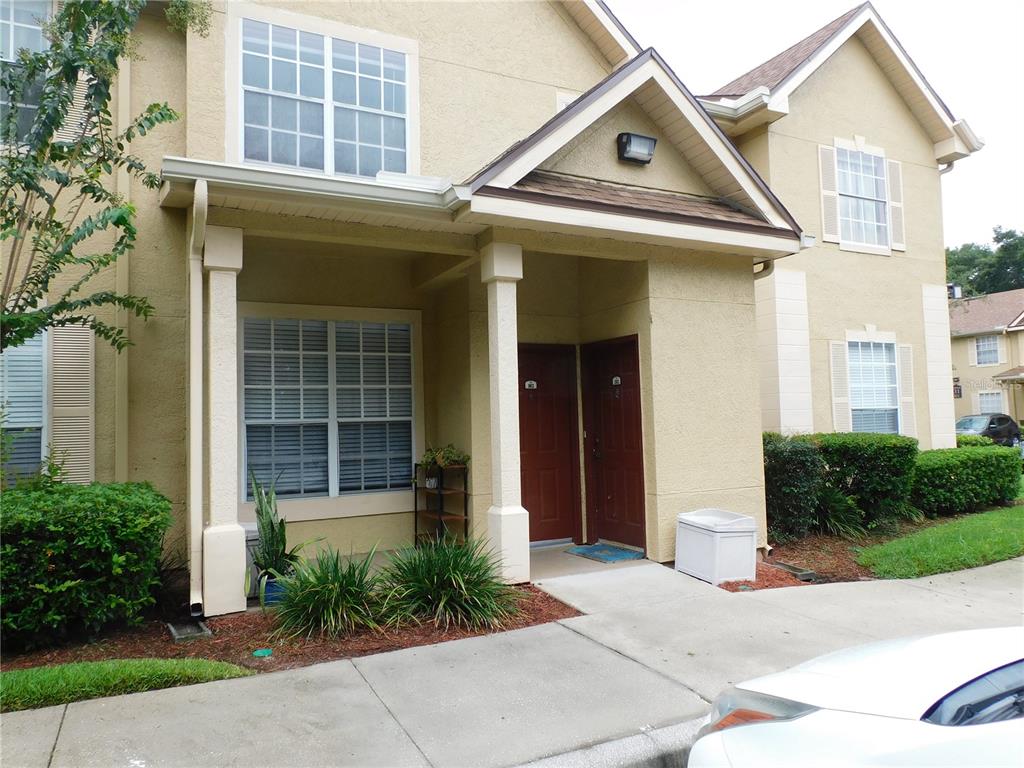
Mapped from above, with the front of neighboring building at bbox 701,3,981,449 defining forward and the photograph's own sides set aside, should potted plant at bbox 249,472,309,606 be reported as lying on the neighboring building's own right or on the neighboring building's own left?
on the neighboring building's own right

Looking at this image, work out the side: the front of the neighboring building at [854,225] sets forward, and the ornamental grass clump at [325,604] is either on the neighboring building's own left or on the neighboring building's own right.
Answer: on the neighboring building's own right

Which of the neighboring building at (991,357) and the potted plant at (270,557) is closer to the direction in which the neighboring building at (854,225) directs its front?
the potted plant

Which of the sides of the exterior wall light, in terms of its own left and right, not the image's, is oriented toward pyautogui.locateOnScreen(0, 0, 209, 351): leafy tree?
right

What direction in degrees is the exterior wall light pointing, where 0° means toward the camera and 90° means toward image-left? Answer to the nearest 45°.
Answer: approximately 315°

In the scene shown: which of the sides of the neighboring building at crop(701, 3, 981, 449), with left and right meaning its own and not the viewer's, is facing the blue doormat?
right

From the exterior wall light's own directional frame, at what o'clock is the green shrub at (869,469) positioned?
The green shrub is roughly at 9 o'clock from the exterior wall light.

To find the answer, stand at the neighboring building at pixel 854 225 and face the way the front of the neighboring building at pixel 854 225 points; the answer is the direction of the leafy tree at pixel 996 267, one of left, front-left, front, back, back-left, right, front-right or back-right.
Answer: back-left

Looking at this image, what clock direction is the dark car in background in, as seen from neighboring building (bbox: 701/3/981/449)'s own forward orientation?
The dark car in background is roughly at 8 o'clock from the neighboring building.
